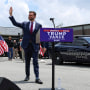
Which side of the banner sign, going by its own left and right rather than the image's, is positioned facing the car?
back

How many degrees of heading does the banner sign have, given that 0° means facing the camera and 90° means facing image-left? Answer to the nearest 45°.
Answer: approximately 0°
